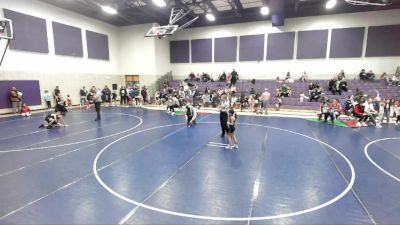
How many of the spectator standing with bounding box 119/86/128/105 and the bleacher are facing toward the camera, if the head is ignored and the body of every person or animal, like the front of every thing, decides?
2

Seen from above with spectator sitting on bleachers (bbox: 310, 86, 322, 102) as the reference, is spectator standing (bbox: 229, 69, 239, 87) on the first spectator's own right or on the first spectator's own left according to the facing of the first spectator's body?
on the first spectator's own right

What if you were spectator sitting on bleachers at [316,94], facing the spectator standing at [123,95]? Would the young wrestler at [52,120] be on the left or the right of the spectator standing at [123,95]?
left

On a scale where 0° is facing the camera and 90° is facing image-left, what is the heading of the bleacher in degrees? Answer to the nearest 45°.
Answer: approximately 0°

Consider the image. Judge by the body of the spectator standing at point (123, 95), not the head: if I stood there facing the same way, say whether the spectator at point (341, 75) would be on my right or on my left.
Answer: on my left

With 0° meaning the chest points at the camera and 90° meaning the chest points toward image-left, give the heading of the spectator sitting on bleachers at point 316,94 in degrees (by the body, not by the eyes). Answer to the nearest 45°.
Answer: approximately 45°

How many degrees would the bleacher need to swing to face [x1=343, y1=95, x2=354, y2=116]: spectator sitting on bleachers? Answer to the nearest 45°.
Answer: approximately 45° to its left

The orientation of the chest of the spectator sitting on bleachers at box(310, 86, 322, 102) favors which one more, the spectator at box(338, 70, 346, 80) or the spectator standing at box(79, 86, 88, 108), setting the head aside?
the spectator standing

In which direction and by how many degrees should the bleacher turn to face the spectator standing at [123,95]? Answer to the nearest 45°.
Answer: approximately 90° to its right
